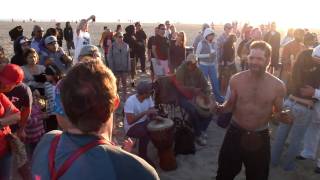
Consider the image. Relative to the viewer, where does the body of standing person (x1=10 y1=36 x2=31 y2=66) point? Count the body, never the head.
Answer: to the viewer's right

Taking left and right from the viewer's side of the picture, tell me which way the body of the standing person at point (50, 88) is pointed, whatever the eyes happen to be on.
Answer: facing to the right of the viewer

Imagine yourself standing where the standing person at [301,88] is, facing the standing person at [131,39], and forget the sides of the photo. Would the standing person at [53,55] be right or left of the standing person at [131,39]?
left

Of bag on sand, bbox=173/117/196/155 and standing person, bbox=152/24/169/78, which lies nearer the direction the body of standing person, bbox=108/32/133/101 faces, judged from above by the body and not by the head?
the bag on sand

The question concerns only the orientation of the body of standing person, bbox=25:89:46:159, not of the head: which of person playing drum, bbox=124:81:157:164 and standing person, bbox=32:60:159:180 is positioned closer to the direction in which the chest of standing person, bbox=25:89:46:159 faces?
the person playing drum

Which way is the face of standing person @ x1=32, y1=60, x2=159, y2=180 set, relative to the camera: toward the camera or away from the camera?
away from the camera

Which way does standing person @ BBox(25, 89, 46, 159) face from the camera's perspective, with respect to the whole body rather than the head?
to the viewer's right

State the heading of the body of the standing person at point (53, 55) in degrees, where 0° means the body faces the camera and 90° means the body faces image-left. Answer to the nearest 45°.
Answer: approximately 315°

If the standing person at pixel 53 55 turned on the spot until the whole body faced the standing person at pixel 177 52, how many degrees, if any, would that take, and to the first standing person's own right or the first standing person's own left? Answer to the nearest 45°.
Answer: approximately 90° to the first standing person's own left

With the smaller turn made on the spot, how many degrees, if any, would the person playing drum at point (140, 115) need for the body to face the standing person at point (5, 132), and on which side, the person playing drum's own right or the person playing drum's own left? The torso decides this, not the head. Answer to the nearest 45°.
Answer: approximately 90° to the person playing drum's own right
